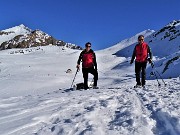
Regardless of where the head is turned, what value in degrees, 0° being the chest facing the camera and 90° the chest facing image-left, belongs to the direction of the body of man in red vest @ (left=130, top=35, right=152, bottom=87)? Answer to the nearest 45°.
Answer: approximately 0°
